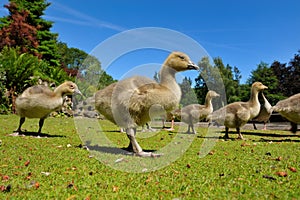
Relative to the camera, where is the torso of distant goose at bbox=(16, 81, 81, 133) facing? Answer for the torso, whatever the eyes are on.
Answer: to the viewer's right

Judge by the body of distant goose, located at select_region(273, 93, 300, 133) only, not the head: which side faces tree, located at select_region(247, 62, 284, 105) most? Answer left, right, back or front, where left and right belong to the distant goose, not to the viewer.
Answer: left

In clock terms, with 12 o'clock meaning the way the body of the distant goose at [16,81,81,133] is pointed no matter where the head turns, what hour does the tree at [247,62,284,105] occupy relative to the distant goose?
The tree is roughly at 11 o'clock from the distant goose.

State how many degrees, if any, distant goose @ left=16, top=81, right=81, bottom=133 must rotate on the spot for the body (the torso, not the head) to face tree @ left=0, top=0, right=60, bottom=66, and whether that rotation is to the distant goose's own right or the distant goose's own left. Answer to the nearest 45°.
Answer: approximately 90° to the distant goose's own left

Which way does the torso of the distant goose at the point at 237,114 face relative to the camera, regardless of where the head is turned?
to the viewer's right

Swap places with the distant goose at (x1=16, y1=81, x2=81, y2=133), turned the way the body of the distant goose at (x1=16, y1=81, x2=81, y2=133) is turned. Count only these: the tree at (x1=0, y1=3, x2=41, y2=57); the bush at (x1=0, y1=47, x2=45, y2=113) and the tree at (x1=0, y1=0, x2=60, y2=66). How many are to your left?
3

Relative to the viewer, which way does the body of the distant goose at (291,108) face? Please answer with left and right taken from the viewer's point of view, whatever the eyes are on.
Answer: facing to the right of the viewer

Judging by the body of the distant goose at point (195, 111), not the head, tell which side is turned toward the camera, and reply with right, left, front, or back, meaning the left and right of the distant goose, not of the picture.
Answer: right

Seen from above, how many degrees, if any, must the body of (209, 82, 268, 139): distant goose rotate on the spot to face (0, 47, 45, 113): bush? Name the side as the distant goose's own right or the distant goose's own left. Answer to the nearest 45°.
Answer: approximately 180°
